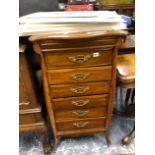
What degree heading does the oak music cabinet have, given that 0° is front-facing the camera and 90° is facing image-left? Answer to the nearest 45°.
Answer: approximately 0°

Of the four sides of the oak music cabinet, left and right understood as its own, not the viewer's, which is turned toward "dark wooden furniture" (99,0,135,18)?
back
